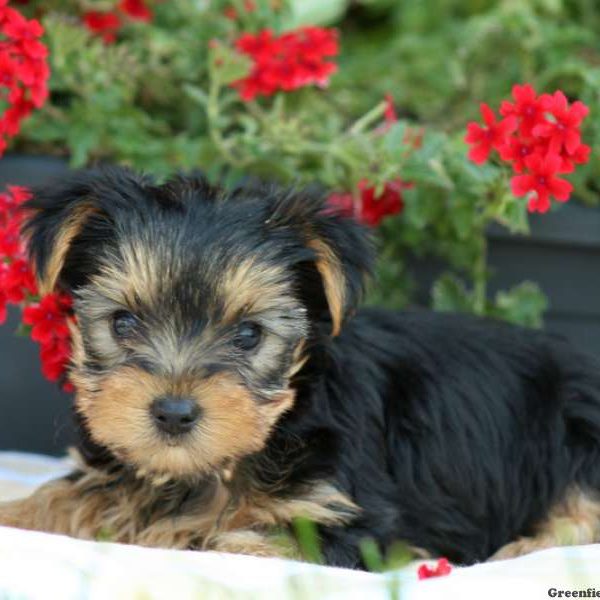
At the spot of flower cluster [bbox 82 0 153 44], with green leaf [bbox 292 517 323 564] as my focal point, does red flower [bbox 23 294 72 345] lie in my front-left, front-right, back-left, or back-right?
front-right

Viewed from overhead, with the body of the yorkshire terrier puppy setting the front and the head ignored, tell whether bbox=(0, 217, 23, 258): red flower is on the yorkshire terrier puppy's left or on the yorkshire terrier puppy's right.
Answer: on the yorkshire terrier puppy's right

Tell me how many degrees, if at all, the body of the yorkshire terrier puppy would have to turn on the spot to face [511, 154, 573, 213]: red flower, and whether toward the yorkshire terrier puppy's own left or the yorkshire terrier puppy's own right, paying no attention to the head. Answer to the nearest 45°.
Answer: approximately 180°

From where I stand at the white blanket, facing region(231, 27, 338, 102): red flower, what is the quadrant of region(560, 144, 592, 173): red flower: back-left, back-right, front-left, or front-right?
front-right

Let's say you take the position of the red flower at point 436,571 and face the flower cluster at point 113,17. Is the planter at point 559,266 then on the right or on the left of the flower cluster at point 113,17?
right

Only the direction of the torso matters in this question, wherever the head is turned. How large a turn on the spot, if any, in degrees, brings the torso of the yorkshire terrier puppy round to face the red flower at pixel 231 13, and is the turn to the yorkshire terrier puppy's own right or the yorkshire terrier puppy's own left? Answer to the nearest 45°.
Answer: approximately 135° to the yorkshire terrier puppy's own right

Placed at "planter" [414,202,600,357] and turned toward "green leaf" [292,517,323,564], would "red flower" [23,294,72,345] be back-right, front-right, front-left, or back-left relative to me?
front-right

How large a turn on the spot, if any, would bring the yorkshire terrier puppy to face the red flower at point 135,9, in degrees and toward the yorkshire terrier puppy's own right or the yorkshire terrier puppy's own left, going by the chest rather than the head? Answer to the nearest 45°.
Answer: approximately 135° to the yorkshire terrier puppy's own right

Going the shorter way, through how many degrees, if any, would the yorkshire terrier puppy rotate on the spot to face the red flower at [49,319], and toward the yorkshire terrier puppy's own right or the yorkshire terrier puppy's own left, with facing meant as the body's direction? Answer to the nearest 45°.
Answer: approximately 90° to the yorkshire terrier puppy's own right

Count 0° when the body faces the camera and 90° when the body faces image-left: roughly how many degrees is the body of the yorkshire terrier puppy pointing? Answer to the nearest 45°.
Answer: approximately 45°

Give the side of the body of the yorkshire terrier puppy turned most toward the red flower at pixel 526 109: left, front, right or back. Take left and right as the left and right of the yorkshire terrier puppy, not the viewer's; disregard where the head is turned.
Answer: back

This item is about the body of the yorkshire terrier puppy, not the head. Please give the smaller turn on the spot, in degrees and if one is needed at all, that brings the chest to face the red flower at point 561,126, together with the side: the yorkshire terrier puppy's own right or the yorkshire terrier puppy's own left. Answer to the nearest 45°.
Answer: approximately 180°

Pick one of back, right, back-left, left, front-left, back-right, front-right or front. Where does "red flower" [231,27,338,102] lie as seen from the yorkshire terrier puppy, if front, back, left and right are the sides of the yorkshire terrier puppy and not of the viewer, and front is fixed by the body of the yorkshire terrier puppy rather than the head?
back-right

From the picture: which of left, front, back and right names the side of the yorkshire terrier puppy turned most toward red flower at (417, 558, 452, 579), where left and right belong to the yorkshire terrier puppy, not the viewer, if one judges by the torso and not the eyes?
left
